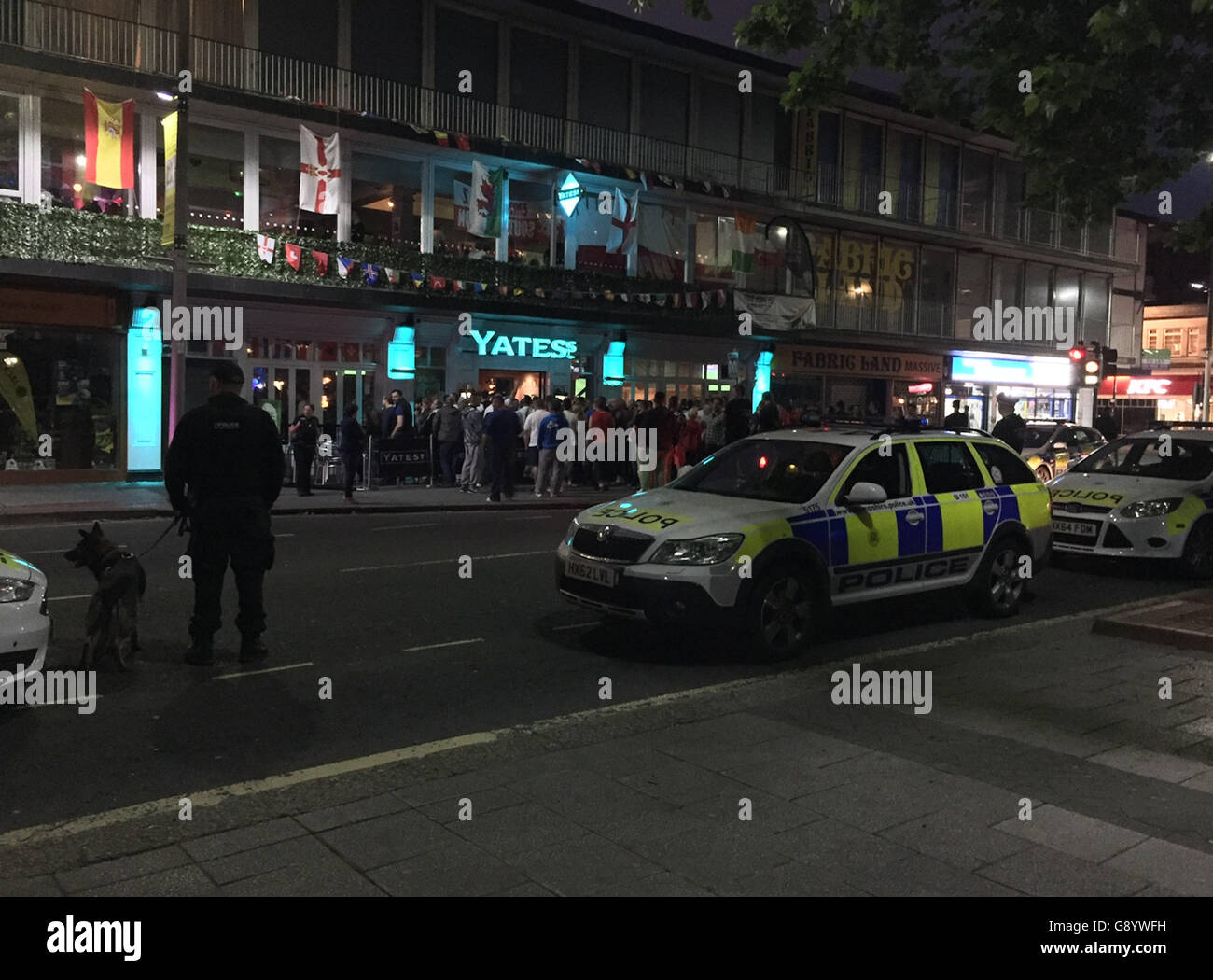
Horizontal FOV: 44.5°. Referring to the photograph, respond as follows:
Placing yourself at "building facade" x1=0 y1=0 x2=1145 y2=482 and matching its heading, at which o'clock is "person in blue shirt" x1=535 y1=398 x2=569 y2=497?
The person in blue shirt is roughly at 1 o'clock from the building facade.

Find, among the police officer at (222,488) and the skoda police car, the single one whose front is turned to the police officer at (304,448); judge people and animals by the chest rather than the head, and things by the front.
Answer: the police officer at (222,488)

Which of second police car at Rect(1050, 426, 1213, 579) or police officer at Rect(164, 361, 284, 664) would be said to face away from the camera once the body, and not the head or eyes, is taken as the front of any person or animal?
the police officer

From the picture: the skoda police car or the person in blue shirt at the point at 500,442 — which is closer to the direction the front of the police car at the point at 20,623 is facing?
the skoda police car

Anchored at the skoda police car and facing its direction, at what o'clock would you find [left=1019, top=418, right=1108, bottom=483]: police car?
The police car is roughly at 5 o'clock from the skoda police car.

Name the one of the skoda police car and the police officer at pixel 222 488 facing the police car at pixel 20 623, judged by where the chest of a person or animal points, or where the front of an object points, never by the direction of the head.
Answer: the skoda police car

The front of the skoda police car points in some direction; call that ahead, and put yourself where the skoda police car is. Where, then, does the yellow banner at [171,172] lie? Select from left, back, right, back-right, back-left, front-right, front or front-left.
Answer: right

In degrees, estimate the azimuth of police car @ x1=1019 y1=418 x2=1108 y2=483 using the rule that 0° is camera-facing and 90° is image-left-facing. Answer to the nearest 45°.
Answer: approximately 45°

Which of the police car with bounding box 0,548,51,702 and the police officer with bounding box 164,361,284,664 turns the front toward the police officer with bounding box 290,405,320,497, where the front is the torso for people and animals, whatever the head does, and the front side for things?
the police officer with bounding box 164,361,284,664

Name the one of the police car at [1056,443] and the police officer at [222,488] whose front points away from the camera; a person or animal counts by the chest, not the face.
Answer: the police officer

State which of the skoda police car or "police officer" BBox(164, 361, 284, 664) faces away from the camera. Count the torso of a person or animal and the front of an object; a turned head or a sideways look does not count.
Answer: the police officer

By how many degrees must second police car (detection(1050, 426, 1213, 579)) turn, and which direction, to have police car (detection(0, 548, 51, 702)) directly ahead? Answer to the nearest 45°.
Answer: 0° — it already faces it

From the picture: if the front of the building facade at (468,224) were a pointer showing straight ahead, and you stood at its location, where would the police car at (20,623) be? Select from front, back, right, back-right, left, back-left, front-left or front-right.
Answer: front-right

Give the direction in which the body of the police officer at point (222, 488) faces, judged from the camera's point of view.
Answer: away from the camera

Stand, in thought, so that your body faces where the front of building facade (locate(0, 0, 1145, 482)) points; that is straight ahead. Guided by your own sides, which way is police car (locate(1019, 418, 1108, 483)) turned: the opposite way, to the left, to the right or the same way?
to the right

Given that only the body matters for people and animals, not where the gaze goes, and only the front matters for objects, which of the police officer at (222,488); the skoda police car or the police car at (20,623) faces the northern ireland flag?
the police officer

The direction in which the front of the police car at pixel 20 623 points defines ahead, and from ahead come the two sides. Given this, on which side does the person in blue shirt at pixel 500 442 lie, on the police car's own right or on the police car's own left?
on the police car's own left

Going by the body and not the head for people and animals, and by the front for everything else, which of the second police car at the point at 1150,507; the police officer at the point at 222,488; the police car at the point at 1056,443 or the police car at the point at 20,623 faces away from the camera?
the police officer
